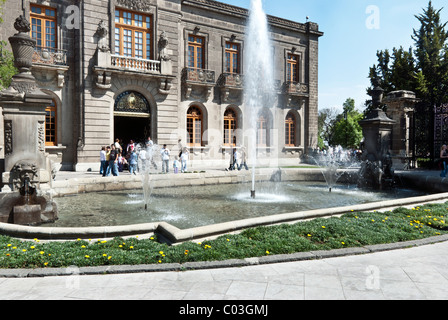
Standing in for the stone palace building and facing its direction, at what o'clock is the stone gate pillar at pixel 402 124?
The stone gate pillar is roughly at 11 o'clock from the stone palace building.

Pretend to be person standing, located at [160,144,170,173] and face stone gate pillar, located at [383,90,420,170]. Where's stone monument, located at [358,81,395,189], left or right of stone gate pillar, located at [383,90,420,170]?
right

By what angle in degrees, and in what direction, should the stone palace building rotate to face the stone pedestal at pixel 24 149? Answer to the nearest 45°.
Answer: approximately 45° to its right

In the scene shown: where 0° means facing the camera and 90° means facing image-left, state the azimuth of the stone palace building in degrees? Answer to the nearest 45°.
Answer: approximately 315°

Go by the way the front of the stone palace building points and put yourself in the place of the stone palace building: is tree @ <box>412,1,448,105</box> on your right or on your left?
on your left

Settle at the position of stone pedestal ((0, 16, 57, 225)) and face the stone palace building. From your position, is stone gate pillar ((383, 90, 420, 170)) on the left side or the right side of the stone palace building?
right

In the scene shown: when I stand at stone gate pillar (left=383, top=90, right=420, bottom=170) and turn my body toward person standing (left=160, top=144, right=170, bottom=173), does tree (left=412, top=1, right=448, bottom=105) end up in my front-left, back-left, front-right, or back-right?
back-right

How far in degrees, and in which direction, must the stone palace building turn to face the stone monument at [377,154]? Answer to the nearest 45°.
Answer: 0° — it already faces it
